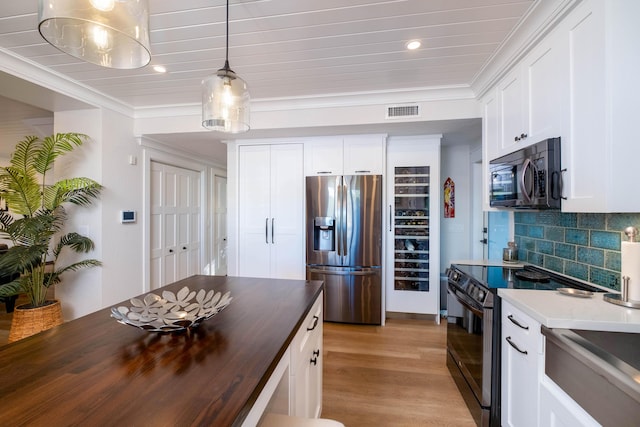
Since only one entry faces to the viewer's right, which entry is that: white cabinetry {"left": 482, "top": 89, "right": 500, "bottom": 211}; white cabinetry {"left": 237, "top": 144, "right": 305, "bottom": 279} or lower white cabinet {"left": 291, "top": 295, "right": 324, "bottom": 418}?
the lower white cabinet

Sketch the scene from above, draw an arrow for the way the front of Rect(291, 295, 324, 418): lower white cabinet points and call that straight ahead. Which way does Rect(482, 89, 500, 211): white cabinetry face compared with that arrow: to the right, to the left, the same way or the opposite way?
the opposite way

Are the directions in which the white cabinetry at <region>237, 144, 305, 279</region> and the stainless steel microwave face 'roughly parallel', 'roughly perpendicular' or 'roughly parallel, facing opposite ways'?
roughly perpendicular

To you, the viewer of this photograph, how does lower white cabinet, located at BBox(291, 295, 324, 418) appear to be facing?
facing to the right of the viewer

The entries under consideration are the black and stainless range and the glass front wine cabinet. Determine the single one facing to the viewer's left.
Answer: the black and stainless range

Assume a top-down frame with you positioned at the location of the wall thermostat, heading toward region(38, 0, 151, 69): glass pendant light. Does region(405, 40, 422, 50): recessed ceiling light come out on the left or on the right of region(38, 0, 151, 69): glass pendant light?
left

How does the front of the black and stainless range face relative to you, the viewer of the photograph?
facing to the left of the viewer

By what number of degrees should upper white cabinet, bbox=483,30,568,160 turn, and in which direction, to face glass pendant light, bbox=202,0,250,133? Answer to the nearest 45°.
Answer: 0° — it already faces it

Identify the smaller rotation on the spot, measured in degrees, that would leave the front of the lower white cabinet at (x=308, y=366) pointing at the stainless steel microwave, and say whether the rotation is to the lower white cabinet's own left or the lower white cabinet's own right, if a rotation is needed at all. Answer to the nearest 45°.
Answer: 0° — it already faces it

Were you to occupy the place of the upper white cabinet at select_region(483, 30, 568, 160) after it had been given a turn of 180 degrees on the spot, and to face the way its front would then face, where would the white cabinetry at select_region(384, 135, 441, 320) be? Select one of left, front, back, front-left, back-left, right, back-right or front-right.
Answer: left

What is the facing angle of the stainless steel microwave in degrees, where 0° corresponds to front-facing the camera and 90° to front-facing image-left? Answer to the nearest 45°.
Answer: approximately 45°

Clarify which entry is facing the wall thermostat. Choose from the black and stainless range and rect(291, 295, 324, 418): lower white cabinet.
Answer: the black and stainless range
